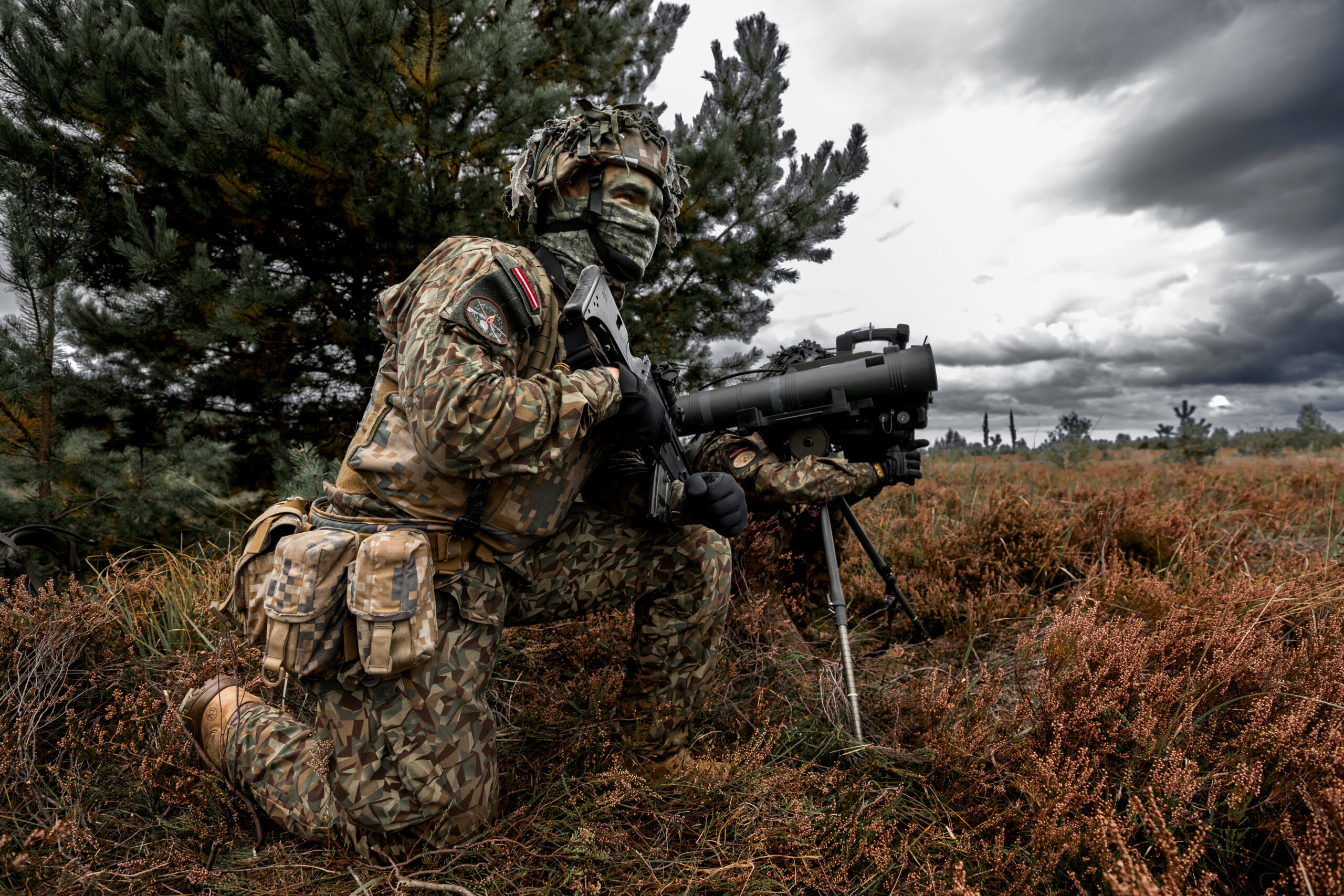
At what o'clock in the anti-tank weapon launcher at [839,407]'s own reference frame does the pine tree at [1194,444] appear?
The pine tree is roughly at 10 o'clock from the anti-tank weapon launcher.

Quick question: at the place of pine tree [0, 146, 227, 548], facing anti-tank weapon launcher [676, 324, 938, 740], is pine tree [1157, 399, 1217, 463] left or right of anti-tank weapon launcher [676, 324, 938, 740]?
left

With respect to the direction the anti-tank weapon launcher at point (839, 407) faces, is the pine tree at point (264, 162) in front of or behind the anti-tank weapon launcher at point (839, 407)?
behind

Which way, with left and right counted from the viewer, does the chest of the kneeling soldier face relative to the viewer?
facing to the right of the viewer

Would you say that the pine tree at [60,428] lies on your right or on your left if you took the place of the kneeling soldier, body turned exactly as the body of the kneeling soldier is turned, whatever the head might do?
on your left

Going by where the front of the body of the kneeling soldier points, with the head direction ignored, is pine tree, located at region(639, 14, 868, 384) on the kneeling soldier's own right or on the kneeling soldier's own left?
on the kneeling soldier's own left

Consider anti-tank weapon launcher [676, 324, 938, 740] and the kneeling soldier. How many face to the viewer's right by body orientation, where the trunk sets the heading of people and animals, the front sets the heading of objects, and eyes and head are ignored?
2

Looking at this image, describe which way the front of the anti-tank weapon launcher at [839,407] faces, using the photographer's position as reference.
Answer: facing to the right of the viewer

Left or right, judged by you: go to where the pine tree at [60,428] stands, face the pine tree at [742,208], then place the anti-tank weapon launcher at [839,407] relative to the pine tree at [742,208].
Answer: right

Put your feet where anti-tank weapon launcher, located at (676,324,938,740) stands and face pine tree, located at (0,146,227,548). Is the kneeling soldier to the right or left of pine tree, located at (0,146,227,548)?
left

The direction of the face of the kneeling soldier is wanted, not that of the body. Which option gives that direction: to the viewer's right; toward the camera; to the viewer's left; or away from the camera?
to the viewer's right

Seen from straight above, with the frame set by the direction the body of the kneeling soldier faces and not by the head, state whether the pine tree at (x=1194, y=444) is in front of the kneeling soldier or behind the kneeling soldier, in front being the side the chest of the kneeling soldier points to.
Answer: in front

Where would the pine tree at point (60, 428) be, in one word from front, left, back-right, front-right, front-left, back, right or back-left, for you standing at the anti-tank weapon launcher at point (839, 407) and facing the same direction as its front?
back
